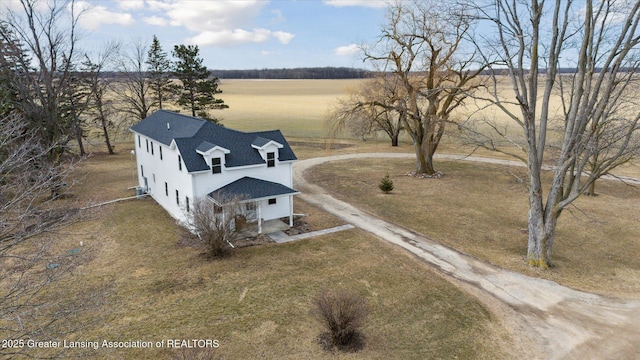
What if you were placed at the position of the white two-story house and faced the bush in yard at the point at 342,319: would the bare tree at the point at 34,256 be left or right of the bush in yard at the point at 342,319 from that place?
right

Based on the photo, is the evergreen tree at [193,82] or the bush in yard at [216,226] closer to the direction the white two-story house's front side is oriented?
the bush in yard

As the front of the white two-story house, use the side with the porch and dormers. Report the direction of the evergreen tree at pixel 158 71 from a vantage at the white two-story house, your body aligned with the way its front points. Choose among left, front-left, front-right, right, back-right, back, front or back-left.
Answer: back-left

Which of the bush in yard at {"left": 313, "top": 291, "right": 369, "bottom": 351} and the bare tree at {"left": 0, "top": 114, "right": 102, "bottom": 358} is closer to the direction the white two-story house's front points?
the bush in yard

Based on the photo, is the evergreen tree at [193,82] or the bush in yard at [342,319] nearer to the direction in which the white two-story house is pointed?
the bush in yard

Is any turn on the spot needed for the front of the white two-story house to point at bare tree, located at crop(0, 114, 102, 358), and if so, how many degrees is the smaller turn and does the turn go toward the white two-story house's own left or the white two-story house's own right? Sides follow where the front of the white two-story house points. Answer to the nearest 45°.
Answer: approximately 90° to the white two-story house's own right

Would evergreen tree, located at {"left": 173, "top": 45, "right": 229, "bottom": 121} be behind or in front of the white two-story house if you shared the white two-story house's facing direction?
behind

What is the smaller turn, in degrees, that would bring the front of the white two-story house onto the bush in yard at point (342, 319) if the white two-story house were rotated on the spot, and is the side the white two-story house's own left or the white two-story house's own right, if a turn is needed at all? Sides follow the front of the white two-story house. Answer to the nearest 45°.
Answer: approximately 45° to the white two-story house's own right

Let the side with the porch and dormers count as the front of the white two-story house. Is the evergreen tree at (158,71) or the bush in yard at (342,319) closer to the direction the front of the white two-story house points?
the bush in yard

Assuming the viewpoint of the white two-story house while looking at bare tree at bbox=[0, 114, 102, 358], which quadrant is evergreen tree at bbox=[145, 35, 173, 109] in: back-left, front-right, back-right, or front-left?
back-right

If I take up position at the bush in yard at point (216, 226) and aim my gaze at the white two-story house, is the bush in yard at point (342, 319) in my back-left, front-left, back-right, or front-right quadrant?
back-right

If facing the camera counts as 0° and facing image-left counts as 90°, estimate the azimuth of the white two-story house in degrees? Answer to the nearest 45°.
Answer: approximately 315°
